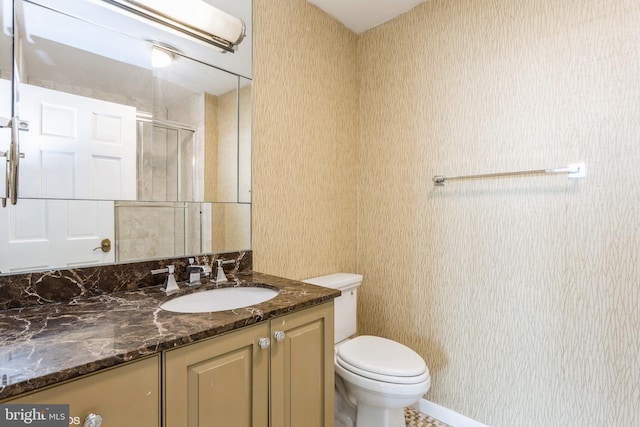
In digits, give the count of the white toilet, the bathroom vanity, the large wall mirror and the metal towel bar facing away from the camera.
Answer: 0

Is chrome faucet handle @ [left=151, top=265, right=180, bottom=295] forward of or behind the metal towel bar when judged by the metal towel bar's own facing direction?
forward

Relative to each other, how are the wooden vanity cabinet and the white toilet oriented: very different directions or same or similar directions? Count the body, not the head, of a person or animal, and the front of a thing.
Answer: same or similar directions

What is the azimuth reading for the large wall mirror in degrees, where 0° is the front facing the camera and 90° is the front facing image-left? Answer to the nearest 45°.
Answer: approximately 315°

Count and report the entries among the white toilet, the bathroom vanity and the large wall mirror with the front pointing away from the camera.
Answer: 0

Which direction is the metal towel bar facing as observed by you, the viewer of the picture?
facing the viewer and to the left of the viewer

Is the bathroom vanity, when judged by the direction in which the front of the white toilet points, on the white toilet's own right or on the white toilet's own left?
on the white toilet's own right

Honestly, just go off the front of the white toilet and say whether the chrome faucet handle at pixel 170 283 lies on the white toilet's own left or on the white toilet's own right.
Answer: on the white toilet's own right

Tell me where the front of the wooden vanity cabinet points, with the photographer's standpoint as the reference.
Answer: facing the viewer and to the right of the viewer

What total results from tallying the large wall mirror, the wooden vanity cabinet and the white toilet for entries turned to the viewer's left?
0

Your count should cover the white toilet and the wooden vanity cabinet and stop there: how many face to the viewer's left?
0

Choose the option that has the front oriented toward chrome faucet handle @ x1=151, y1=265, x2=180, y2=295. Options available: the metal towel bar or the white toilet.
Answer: the metal towel bar

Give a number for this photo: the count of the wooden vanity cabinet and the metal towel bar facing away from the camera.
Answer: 0

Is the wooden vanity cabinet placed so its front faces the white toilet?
no

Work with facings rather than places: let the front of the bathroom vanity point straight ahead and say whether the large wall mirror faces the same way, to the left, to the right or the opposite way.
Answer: the same way
